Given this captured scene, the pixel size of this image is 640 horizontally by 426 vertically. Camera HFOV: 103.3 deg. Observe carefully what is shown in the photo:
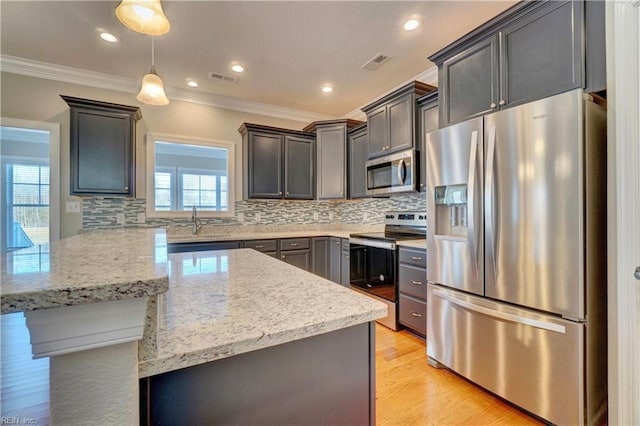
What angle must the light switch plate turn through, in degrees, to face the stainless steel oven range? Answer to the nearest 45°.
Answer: approximately 45° to its left

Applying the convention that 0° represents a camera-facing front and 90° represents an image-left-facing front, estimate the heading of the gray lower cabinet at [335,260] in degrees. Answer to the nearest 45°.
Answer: approximately 45°

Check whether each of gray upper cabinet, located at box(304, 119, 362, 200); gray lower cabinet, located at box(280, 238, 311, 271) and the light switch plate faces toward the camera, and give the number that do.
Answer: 3

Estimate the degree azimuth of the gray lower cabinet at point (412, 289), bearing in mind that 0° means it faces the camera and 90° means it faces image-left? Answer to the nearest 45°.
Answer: approximately 45°

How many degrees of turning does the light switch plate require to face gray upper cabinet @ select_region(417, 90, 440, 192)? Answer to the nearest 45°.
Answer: approximately 45° to its left

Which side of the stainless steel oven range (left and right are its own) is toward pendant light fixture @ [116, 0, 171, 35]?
front

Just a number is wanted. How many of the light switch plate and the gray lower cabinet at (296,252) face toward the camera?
2
